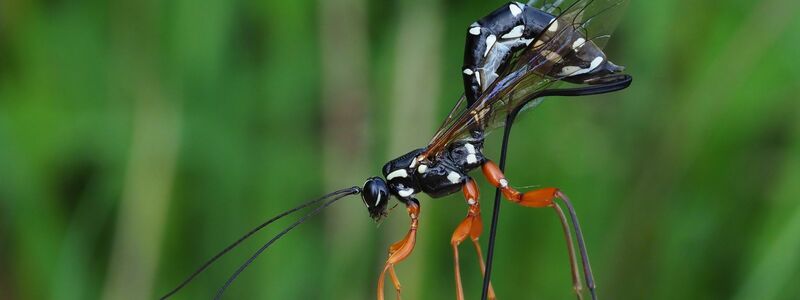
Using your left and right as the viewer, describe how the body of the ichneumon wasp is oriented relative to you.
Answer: facing to the left of the viewer
